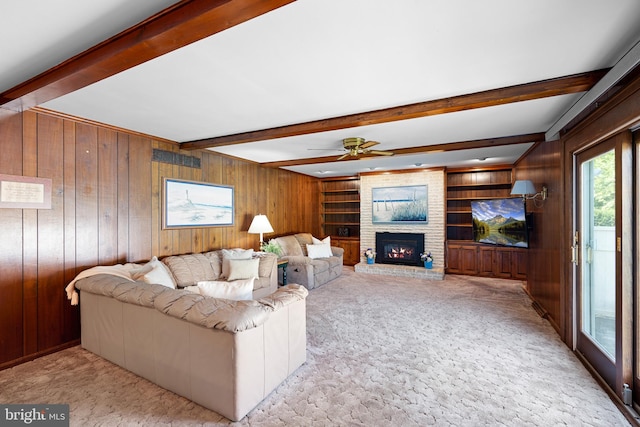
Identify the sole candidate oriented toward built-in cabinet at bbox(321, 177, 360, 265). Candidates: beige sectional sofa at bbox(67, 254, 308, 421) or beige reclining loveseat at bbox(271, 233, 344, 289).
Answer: beige sectional sofa at bbox(67, 254, 308, 421)

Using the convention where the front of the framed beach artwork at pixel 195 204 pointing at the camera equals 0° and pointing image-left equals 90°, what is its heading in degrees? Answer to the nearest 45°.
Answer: approximately 315°

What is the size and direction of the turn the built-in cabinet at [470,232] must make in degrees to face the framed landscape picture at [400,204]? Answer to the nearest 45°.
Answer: approximately 90° to its right

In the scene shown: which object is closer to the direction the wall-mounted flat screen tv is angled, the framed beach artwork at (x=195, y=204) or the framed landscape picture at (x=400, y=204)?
the framed beach artwork

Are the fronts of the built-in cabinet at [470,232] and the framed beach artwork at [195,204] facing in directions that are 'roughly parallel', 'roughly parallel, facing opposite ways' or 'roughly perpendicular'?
roughly perpendicular

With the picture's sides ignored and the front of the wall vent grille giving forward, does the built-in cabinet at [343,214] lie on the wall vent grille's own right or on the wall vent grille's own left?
on the wall vent grille's own left

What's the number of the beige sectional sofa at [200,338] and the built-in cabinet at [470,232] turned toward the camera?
1

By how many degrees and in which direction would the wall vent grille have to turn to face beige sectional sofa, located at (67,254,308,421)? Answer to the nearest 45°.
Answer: approximately 45° to its right

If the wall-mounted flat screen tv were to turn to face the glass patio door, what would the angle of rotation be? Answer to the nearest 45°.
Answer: approximately 45° to its left

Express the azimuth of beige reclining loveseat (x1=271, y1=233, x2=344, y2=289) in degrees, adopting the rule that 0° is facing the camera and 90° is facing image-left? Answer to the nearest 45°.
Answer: approximately 315°
